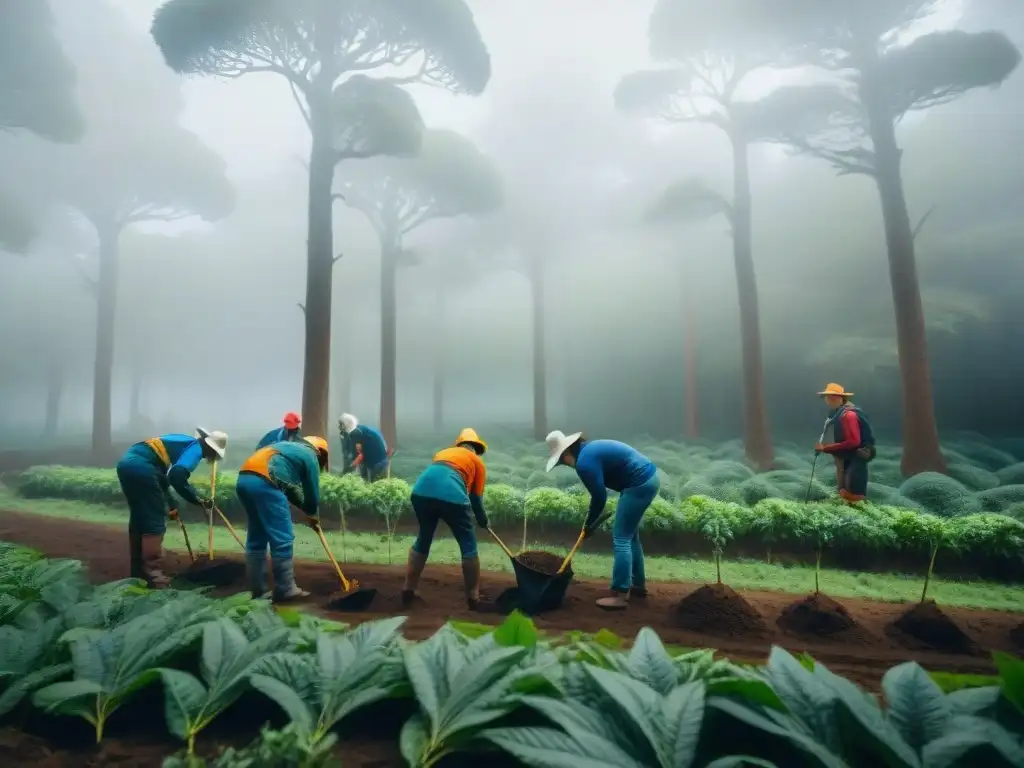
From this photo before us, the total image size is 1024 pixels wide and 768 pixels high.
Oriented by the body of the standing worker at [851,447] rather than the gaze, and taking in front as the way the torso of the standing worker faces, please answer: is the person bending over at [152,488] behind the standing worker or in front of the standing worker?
in front

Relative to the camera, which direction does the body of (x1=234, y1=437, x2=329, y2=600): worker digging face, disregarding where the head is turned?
to the viewer's right

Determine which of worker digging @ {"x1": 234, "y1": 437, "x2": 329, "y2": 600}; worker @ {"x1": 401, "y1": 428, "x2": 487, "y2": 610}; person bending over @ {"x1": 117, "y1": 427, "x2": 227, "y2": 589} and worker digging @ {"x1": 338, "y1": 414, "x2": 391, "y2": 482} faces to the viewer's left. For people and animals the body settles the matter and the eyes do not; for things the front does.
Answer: worker digging @ {"x1": 338, "y1": 414, "x2": 391, "y2": 482}

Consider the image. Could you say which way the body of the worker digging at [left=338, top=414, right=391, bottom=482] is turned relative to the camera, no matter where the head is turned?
to the viewer's left

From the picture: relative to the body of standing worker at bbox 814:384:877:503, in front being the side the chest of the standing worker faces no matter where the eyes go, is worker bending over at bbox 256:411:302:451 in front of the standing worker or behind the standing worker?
in front

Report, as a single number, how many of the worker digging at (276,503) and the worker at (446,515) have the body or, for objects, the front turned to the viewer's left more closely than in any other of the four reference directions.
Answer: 0

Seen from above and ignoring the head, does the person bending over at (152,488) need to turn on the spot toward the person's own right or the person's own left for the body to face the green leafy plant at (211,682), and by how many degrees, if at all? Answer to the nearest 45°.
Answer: approximately 90° to the person's own right

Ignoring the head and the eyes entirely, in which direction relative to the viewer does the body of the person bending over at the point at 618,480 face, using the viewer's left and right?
facing to the left of the viewer

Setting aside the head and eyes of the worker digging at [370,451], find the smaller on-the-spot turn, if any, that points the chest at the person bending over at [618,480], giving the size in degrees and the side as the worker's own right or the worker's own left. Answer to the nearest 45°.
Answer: approximately 135° to the worker's own left

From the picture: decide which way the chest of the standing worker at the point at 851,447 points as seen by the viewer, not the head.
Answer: to the viewer's left

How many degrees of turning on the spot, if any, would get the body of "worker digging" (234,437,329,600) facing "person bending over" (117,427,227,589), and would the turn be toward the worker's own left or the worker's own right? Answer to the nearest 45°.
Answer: approximately 135° to the worker's own left

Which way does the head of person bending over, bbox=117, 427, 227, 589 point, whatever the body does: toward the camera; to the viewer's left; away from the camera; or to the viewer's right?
to the viewer's right

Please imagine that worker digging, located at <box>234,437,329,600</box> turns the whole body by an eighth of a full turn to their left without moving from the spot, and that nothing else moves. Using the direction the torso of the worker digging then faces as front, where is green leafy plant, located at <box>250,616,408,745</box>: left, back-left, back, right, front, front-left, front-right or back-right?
back-right

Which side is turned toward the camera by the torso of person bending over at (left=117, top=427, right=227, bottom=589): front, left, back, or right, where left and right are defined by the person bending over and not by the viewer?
right

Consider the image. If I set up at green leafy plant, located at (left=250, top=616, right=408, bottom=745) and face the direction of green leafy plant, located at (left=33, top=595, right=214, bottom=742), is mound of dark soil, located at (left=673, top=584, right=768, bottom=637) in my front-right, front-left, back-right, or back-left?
back-right

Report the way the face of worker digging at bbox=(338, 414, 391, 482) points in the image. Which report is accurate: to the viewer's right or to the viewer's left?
to the viewer's left

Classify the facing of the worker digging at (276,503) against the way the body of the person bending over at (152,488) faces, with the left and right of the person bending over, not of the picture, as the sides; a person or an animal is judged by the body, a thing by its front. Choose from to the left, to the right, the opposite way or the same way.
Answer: the same way

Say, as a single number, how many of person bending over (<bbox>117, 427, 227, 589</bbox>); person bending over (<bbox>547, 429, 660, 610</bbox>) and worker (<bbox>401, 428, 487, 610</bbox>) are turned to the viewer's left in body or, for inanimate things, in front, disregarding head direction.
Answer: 1

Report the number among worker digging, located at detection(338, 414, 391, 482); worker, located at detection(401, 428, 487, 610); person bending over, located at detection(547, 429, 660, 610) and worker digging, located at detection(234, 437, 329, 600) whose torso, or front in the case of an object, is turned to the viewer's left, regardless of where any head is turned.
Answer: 2
